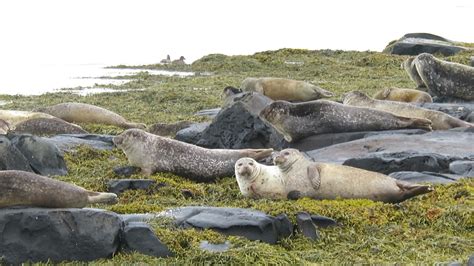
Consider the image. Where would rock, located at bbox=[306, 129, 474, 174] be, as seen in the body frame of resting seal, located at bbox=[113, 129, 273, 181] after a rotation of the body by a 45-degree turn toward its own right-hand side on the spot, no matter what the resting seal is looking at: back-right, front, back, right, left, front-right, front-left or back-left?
back-right

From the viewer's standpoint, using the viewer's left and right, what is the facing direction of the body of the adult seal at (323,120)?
facing to the left of the viewer

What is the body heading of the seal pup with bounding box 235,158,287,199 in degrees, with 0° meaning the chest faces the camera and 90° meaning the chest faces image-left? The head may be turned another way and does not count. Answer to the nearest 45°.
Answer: approximately 45°

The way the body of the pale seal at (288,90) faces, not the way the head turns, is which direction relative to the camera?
to the viewer's left

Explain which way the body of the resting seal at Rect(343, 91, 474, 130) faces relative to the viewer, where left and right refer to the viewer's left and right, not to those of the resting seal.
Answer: facing to the left of the viewer

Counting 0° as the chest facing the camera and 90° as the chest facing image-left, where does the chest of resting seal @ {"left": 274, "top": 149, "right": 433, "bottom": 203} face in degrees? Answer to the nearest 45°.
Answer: approximately 90°

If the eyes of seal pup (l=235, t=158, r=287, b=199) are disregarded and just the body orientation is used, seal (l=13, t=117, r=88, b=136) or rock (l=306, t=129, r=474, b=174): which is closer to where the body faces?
the seal
